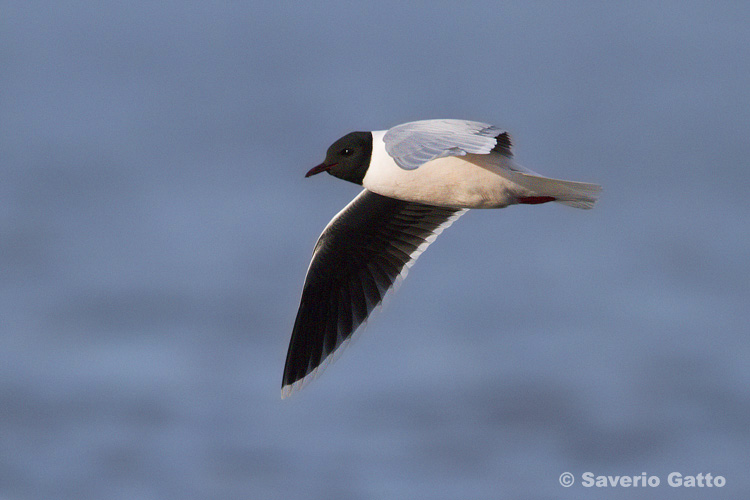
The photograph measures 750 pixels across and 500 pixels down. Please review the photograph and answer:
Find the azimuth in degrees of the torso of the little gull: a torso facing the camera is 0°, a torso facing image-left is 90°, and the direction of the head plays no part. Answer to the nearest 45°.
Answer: approximately 90°
